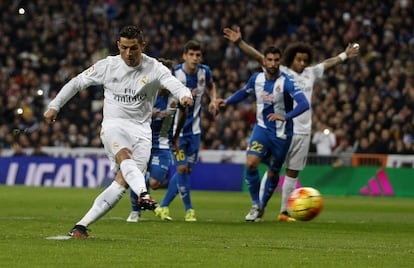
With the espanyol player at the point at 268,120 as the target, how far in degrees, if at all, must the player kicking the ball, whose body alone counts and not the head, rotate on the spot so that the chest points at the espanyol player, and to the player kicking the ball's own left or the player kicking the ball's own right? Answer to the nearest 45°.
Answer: approximately 135° to the player kicking the ball's own left

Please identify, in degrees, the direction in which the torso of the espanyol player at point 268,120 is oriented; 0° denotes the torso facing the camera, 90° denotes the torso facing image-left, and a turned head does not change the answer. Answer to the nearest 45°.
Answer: approximately 0°

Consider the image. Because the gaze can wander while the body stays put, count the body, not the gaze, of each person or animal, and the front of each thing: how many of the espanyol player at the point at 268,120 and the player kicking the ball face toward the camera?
2

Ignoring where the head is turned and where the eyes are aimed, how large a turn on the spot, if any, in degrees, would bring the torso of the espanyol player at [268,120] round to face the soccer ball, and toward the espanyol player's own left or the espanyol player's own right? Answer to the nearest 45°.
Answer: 0° — they already face it

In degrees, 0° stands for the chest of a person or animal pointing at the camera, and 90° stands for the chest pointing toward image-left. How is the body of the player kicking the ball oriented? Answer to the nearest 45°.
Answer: approximately 0°

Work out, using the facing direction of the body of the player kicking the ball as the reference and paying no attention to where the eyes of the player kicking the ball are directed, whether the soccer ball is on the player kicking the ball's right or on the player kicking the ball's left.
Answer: on the player kicking the ball's left
